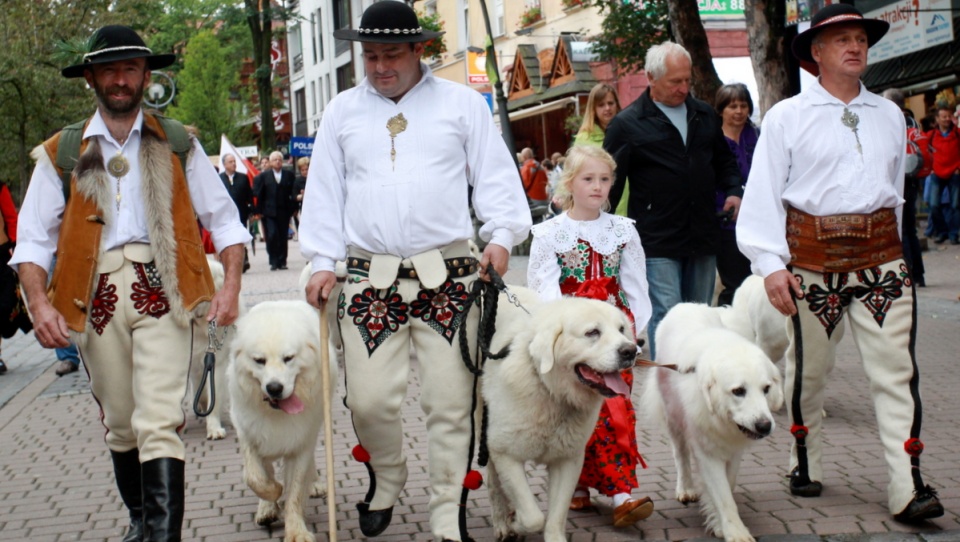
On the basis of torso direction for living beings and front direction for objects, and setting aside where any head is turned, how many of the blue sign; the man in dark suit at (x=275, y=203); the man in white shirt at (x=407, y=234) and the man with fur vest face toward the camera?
4

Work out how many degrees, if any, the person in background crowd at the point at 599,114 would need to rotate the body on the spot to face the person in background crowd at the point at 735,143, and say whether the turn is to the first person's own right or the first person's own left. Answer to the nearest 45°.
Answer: approximately 90° to the first person's own left

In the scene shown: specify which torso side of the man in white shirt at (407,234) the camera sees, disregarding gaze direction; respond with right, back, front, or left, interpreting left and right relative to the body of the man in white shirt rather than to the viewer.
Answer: front

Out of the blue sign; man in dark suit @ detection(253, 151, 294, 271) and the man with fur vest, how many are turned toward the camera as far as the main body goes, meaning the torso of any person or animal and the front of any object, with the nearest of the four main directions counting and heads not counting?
3

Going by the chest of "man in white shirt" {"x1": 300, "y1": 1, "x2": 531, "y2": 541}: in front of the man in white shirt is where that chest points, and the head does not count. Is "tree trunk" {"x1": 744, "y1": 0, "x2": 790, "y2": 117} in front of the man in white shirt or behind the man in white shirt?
behind

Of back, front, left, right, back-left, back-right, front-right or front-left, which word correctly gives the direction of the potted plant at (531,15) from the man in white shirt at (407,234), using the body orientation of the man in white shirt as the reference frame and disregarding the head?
back

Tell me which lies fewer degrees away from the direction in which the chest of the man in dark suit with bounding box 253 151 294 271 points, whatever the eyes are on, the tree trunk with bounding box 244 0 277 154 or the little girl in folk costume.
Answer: the little girl in folk costume

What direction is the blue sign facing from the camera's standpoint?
toward the camera
